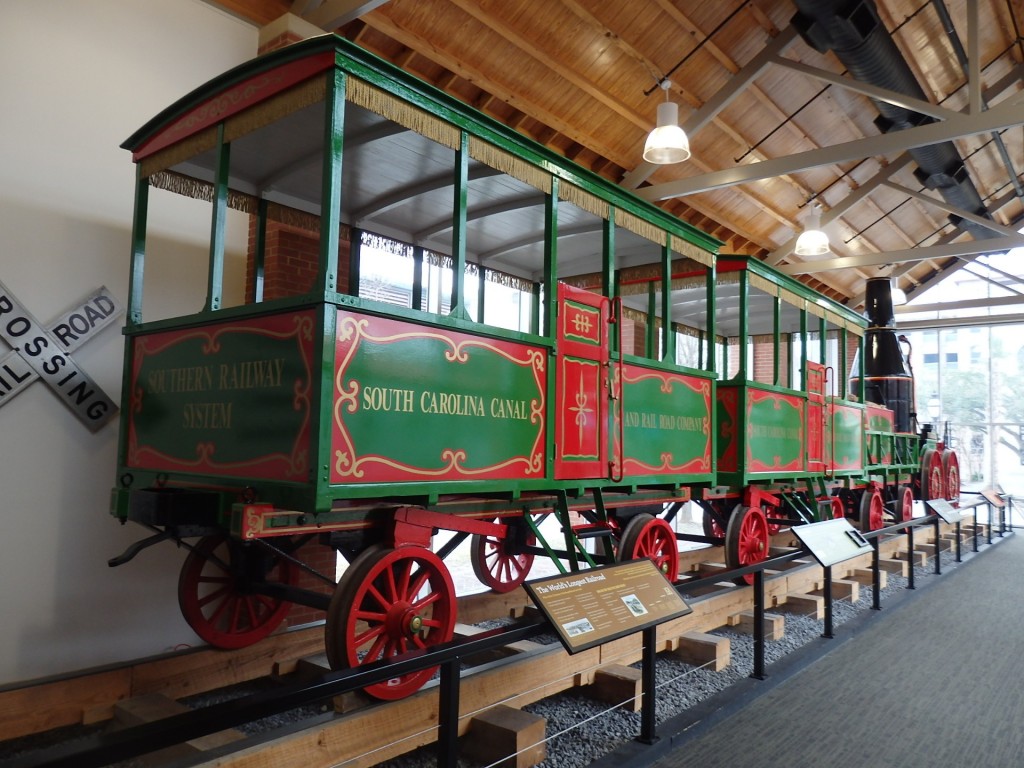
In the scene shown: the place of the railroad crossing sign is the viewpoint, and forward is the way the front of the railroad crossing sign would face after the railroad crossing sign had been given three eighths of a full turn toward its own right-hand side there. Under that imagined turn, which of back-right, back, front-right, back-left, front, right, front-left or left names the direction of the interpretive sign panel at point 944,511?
back-right

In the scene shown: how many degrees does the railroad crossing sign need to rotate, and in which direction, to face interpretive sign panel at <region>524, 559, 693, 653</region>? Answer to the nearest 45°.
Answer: approximately 45° to its left

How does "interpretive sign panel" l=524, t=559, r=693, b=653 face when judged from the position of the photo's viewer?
facing the viewer and to the right of the viewer

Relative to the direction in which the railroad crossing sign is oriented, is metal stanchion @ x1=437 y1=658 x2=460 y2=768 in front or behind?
in front

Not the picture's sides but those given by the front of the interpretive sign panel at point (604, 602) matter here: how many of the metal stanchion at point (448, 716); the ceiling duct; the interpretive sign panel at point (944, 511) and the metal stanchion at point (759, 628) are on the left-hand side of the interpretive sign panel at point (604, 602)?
3

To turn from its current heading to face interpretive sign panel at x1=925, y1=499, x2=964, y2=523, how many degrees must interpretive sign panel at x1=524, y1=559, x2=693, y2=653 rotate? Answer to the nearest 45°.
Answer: approximately 90° to its left

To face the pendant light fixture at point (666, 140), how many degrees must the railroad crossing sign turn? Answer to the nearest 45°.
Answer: approximately 90° to its left

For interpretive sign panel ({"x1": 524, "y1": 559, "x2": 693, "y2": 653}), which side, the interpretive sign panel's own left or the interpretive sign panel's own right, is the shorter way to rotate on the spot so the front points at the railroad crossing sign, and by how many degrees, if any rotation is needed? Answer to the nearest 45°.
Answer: approximately 135° to the interpretive sign panel's own right

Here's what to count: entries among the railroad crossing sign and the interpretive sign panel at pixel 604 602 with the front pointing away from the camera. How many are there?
0

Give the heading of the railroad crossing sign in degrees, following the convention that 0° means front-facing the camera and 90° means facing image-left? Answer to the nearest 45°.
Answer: approximately 0°

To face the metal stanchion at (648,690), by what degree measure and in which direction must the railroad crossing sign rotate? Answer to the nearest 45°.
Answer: approximately 45° to its left

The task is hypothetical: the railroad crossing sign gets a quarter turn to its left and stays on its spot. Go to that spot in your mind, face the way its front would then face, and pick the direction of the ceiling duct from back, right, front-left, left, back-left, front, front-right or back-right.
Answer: front

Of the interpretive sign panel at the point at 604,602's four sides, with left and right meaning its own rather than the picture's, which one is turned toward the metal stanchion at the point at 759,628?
left
